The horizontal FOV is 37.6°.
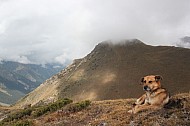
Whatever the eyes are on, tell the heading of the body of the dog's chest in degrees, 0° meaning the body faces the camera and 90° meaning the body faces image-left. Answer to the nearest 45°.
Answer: approximately 45°

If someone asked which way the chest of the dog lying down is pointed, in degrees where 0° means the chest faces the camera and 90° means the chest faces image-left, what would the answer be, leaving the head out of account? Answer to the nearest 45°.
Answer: approximately 45°
